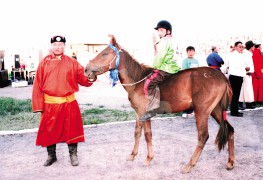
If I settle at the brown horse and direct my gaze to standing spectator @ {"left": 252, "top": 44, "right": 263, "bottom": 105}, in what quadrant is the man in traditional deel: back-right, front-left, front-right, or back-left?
back-left

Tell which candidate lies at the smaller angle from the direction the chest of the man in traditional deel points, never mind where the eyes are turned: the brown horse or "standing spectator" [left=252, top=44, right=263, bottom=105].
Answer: the brown horse

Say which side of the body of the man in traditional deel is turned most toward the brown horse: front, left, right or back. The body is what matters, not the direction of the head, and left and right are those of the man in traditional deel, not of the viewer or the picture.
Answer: left

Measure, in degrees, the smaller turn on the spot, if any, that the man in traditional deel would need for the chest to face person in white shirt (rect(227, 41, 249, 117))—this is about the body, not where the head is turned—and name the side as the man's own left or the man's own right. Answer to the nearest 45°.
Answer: approximately 135° to the man's own left

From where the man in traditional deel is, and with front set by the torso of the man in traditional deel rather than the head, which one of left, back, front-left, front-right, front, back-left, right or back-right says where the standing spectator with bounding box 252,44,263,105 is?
back-left

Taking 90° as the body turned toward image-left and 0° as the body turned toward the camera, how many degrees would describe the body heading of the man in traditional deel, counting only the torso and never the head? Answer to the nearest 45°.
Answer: approximately 0°
